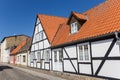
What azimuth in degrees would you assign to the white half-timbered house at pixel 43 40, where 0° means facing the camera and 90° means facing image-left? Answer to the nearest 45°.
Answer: approximately 45°

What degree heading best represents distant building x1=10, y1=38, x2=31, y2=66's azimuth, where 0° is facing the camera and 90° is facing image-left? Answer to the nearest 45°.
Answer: approximately 45°
